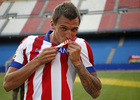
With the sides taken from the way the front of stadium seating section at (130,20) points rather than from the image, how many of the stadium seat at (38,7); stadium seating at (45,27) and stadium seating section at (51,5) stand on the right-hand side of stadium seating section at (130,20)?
3

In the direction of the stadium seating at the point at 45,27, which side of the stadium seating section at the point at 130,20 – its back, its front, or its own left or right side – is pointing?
right

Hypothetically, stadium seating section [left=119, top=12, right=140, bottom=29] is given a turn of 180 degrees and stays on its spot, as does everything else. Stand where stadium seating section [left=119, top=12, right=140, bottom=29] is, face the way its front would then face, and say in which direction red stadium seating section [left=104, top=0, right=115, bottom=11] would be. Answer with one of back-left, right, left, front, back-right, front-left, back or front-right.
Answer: front-left

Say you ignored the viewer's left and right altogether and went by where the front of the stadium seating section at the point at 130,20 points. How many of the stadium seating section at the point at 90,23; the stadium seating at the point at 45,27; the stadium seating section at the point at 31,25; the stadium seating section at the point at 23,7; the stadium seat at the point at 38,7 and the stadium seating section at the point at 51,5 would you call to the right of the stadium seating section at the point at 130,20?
6

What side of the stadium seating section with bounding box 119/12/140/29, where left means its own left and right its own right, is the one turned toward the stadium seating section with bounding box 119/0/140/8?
back

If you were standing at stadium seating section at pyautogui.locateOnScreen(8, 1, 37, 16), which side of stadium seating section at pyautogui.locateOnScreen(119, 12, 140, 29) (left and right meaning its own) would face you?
right

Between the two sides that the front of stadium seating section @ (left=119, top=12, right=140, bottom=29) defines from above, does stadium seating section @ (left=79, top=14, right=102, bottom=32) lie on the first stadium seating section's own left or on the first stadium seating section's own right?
on the first stadium seating section's own right

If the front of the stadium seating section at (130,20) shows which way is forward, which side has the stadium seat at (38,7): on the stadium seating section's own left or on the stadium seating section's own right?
on the stadium seating section's own right

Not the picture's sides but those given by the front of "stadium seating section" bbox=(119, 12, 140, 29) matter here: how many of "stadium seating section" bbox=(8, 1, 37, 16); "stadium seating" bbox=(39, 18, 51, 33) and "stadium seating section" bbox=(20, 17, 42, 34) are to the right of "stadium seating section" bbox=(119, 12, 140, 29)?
3

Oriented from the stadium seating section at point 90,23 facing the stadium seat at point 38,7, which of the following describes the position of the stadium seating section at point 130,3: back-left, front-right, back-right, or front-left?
back-right

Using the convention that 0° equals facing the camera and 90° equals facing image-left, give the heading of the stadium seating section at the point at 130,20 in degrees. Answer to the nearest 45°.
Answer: approximately 0°

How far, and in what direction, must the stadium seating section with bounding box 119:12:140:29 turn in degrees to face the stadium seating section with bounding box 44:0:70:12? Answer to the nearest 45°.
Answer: approximately 90° to its right
